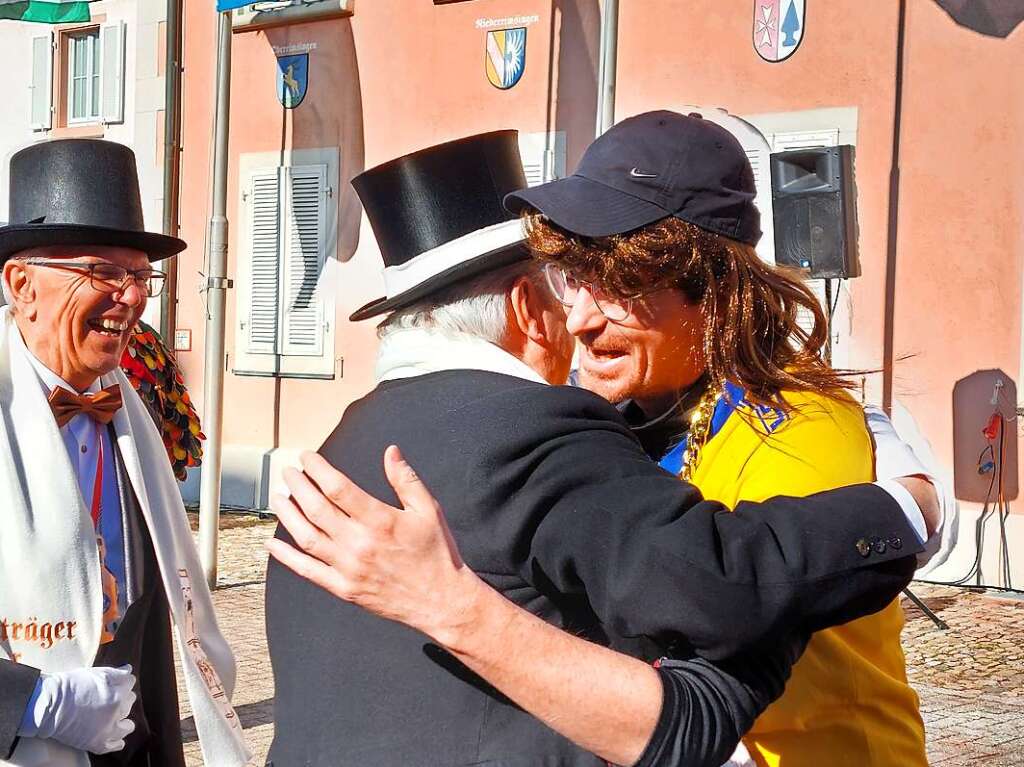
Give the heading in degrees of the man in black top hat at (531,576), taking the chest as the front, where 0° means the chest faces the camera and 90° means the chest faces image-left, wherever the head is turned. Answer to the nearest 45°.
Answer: approximately 225°

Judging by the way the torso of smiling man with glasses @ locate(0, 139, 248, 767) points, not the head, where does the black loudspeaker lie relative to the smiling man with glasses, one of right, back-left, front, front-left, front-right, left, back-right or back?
left

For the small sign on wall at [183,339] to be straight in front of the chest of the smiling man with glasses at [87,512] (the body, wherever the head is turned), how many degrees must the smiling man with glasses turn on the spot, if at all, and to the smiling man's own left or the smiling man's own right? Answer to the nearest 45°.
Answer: approximately 135° to the smiling man's own left

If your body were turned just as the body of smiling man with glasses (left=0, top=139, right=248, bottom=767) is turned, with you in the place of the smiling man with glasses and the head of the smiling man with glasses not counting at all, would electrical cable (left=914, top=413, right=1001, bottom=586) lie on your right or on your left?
on your left

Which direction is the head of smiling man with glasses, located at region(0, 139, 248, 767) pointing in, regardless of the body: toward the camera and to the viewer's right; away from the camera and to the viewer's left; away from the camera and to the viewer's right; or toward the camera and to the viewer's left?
toward the camera and to the viewer's right

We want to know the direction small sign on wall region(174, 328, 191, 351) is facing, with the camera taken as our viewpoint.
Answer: facing the viewer

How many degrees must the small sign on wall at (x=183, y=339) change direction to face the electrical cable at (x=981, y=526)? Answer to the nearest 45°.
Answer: approximately 45° to its left

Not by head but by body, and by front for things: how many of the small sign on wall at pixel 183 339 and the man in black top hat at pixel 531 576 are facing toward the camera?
1

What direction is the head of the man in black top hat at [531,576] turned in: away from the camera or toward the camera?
away from the camera

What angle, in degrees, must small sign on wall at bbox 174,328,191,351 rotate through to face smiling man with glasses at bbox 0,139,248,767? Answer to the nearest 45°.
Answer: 0° — it already faces them

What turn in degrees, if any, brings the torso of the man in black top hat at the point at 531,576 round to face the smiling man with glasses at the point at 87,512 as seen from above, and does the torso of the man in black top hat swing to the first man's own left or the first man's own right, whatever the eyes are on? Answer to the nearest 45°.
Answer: approximately 90° to the first man's own left
